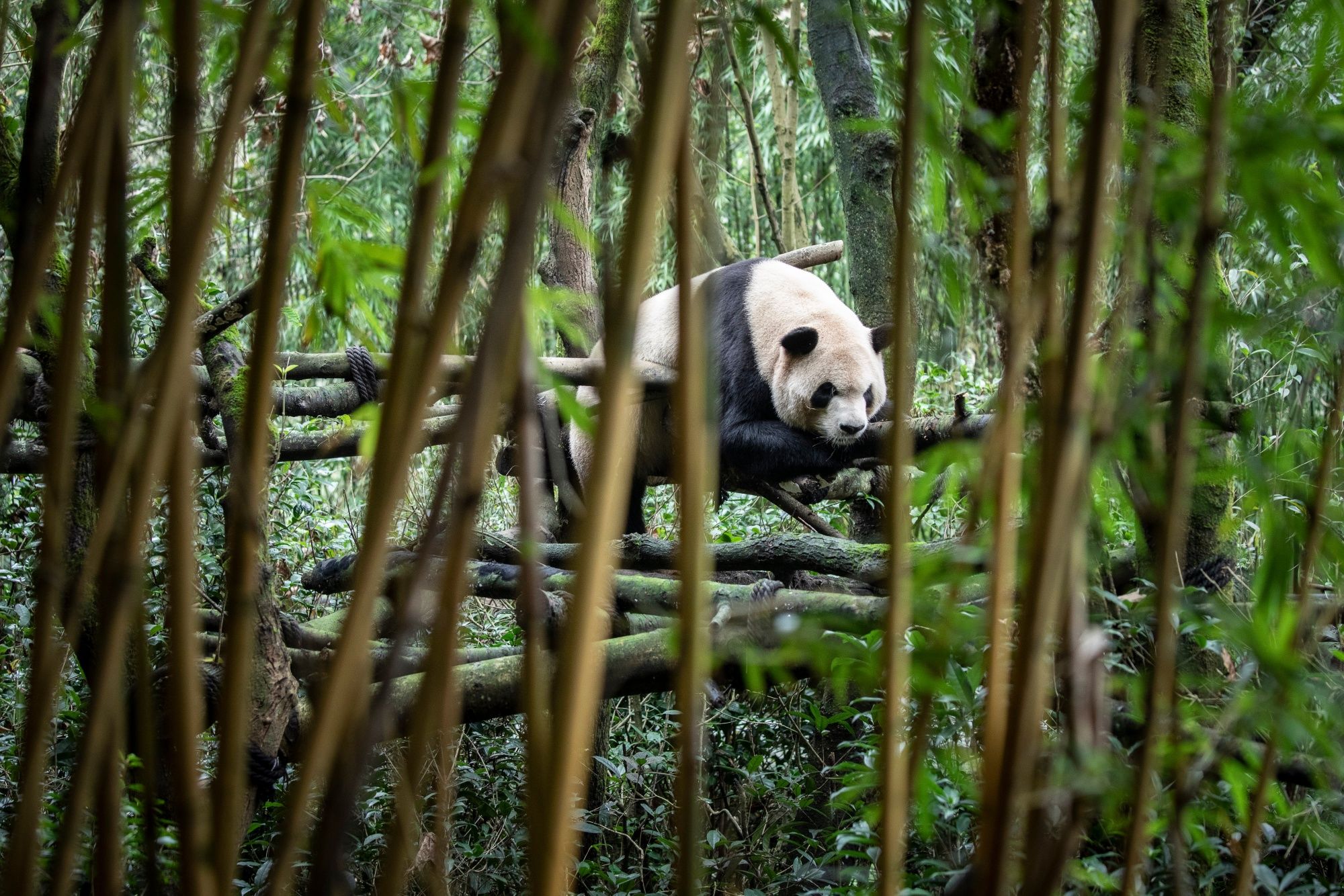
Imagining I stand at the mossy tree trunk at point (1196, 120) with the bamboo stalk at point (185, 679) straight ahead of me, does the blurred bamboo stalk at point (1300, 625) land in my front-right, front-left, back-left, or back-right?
front-left

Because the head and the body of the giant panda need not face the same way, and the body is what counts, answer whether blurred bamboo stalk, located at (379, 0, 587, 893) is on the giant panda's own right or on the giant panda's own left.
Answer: on the giant panda's own right

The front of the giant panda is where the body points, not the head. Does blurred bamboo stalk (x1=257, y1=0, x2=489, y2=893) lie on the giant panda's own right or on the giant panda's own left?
on the giant panda's own right

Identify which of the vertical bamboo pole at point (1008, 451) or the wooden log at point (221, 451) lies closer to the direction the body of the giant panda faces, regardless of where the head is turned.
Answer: the vertical bamboo pole

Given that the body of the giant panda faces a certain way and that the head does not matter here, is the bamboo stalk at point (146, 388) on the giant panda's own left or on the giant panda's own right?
on the giant panda's own right

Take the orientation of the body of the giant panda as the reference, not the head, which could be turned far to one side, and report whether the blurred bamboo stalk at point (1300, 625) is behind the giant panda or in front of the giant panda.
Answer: in front

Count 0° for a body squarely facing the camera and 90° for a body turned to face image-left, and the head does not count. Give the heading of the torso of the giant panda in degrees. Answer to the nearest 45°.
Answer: approximately 315°

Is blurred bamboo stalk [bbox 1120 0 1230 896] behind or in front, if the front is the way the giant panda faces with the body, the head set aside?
in front
